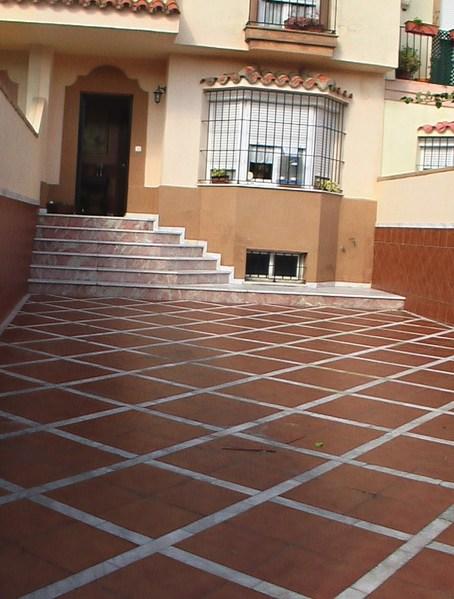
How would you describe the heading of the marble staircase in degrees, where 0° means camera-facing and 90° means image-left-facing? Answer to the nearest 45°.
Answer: approximately 0°

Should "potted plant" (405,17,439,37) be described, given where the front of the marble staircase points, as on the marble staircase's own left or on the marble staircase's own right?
on the marble staircase's own left

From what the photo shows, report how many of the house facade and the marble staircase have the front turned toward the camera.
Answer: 2

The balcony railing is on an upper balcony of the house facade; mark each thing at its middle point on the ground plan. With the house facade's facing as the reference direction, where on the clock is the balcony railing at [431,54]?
The balcony railing is roughly at 8 o'clock from the house facade.

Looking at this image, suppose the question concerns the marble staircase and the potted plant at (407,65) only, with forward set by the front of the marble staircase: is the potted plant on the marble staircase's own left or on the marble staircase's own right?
on the marble staircase's own left
